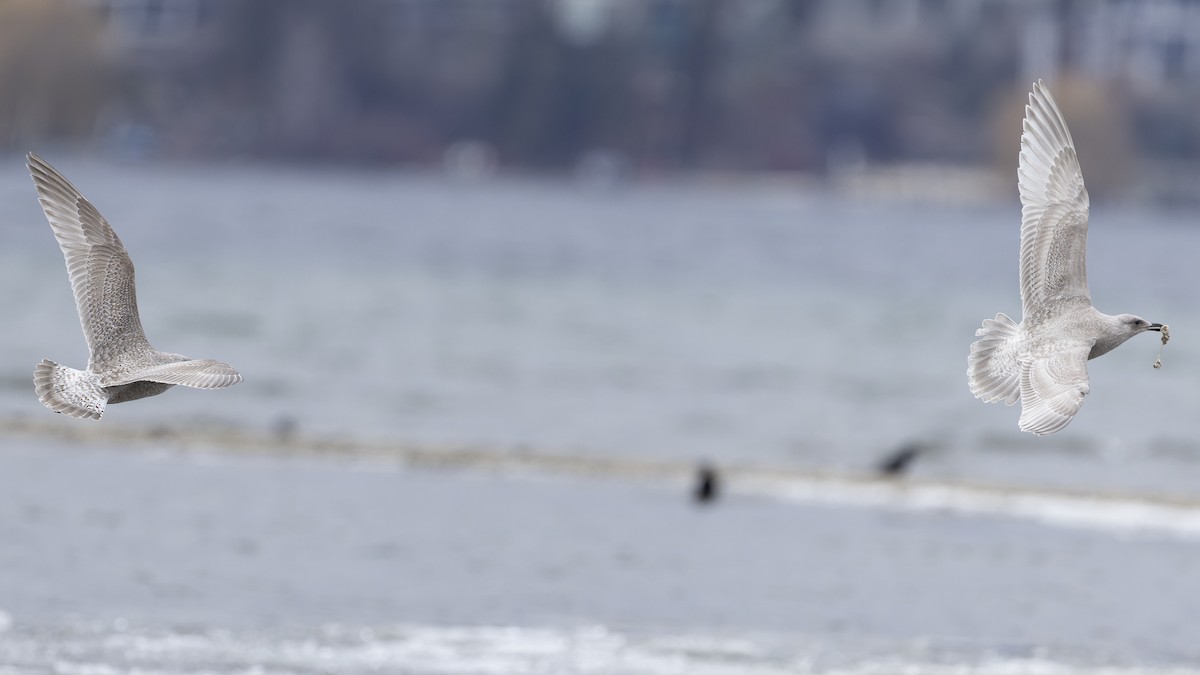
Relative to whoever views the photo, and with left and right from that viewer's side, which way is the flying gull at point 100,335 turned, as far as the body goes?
facing away from the viewer and to the right of the viewer

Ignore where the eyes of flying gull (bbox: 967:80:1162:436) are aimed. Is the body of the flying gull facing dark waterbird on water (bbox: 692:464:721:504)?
no

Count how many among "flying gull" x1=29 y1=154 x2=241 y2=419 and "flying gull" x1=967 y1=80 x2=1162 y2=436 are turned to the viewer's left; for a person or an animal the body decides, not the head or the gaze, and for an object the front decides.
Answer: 0

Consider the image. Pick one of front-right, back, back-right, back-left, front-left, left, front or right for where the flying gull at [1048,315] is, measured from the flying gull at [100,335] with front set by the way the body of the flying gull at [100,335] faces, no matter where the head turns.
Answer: front-right

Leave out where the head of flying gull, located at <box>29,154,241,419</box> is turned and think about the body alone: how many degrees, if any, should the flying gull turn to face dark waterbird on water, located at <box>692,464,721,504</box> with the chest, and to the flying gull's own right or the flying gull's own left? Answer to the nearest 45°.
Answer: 0° — it already faces it

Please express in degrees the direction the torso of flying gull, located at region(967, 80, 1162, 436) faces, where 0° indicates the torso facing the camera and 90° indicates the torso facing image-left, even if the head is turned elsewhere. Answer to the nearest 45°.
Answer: approximately 270°

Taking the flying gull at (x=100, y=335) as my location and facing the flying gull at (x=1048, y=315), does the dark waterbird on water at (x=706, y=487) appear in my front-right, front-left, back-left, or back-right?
front-left

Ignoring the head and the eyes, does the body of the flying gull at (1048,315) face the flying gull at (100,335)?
no
